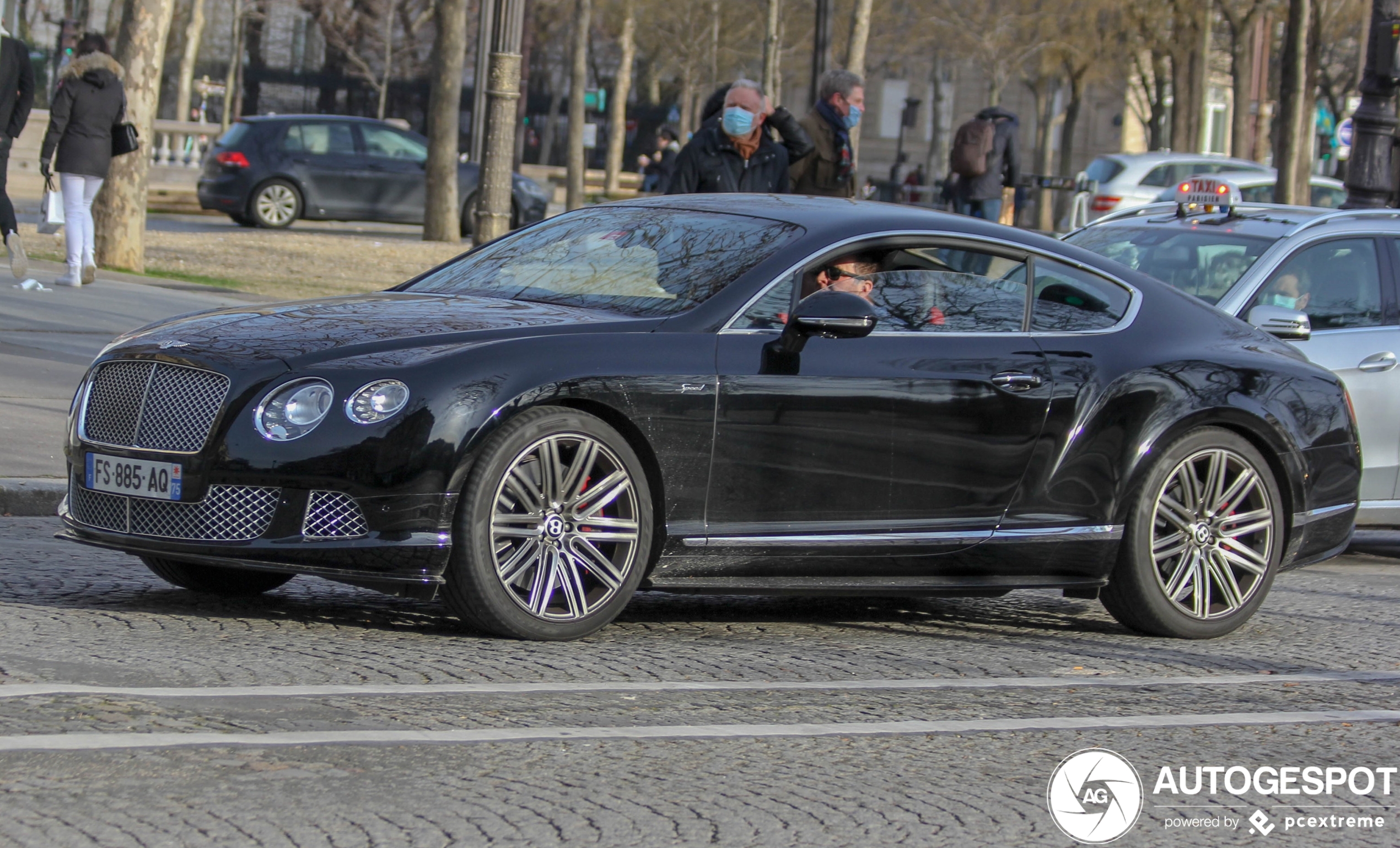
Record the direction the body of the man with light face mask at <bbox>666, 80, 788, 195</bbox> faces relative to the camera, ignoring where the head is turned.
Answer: toward the camera

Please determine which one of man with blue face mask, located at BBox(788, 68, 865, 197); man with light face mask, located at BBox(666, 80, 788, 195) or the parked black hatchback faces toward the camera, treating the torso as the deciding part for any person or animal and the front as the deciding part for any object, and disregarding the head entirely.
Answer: the man with light face mask

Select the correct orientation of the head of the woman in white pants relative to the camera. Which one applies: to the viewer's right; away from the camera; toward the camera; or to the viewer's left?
away from the camera

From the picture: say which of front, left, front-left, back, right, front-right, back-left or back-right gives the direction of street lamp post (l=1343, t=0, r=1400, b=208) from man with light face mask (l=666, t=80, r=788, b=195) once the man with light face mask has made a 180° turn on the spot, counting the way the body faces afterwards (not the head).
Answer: front-right

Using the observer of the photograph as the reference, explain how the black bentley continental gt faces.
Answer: facing the viewer and to the left of the viewer

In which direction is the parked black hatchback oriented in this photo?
to the viewer's right

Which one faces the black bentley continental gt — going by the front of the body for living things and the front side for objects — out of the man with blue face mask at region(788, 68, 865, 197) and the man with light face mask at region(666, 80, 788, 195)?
the man with light face mask

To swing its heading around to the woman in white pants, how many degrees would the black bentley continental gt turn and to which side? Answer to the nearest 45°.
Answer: approximately 90° to its right

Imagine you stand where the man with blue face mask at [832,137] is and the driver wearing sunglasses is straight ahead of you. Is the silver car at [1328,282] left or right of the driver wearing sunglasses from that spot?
left

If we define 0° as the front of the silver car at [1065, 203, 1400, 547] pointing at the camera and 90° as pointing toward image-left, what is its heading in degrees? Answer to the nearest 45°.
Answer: approximately 45°

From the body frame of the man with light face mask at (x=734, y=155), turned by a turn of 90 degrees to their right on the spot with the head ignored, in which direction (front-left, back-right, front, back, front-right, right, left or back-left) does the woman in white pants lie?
front-right

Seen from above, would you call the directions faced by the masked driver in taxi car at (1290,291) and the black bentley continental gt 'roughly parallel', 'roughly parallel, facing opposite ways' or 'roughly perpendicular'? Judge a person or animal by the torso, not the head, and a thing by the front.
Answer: roughly parallel

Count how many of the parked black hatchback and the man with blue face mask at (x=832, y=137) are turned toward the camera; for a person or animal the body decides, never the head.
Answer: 0

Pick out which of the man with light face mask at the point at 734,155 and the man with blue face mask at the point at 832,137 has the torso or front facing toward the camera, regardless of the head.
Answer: the man with light face mask

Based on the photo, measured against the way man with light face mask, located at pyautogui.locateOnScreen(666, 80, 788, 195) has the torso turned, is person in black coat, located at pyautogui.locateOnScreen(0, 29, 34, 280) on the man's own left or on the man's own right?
on the man's own right

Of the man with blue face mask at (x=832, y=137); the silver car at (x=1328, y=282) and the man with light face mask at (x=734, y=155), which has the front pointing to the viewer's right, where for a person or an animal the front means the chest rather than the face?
the man with blue face mask
